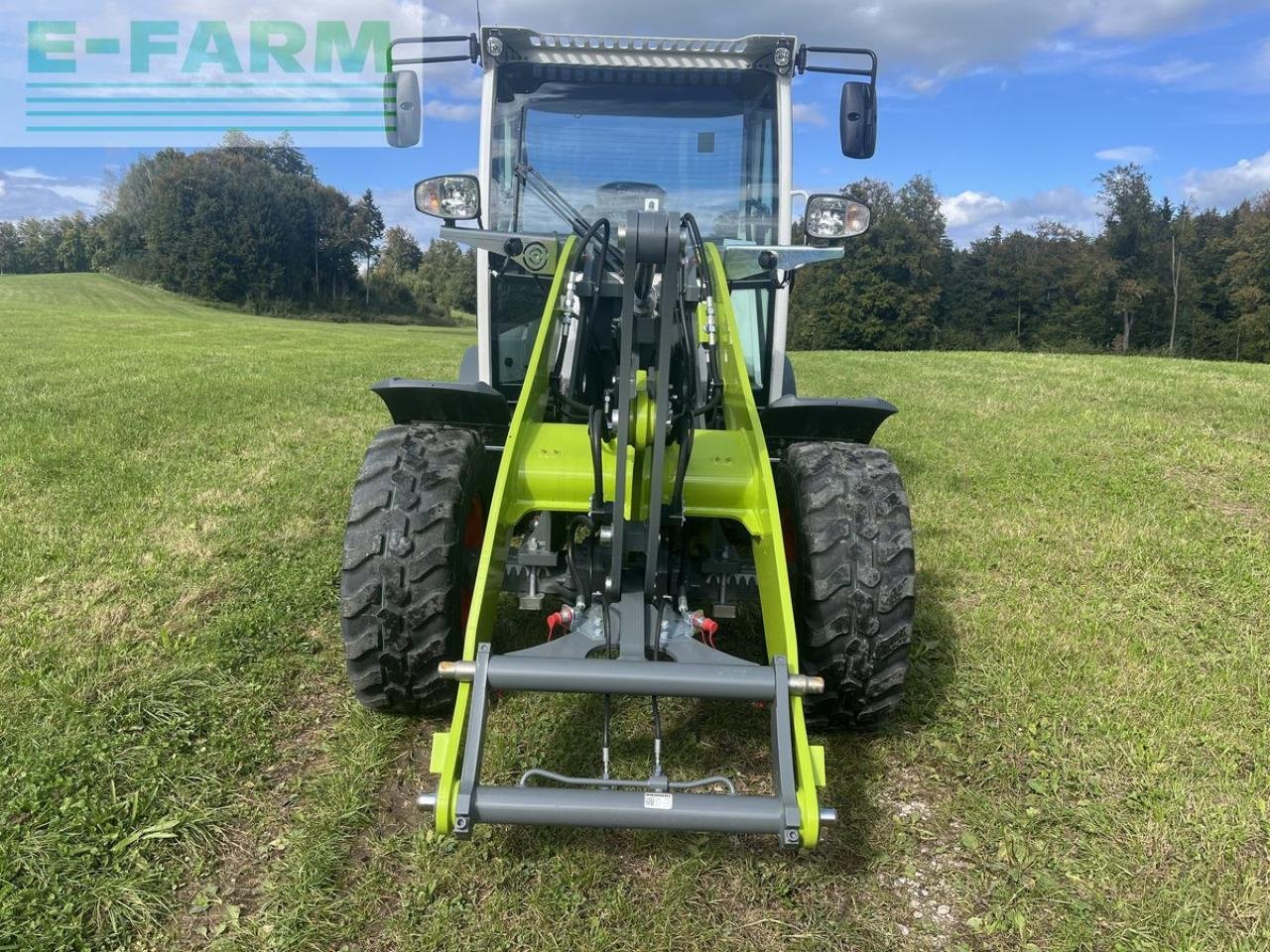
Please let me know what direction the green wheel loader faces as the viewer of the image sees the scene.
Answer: facing the viewer
